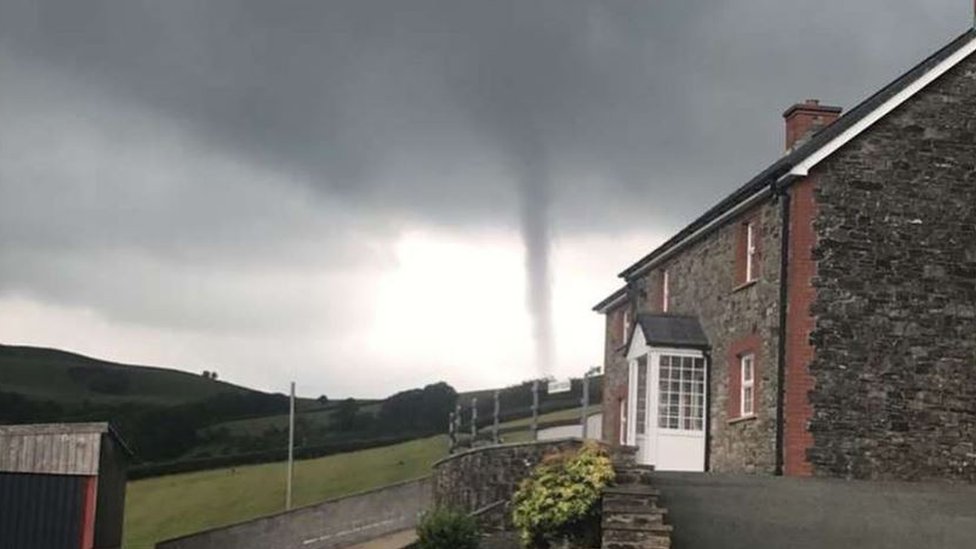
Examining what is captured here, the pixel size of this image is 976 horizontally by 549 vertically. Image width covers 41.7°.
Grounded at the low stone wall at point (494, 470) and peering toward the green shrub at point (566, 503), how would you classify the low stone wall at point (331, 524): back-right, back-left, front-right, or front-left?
back-right

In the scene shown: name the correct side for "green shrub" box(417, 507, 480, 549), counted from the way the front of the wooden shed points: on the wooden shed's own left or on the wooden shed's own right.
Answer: on the wooden shed's own left

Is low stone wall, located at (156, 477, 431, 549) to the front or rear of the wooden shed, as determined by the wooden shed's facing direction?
to the rear

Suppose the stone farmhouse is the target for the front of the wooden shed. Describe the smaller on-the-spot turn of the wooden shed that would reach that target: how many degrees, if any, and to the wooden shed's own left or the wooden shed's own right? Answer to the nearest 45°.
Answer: approximately 90° to the wooden shed's own left

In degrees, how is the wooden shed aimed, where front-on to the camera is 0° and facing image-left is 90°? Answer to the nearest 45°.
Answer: approximately 0°

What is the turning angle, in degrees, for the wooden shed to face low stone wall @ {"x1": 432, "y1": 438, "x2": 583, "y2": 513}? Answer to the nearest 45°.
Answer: approximately 90° to its left

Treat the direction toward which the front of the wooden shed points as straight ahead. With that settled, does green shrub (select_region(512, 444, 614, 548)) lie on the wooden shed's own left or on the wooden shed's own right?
on the wooden shed's own left
